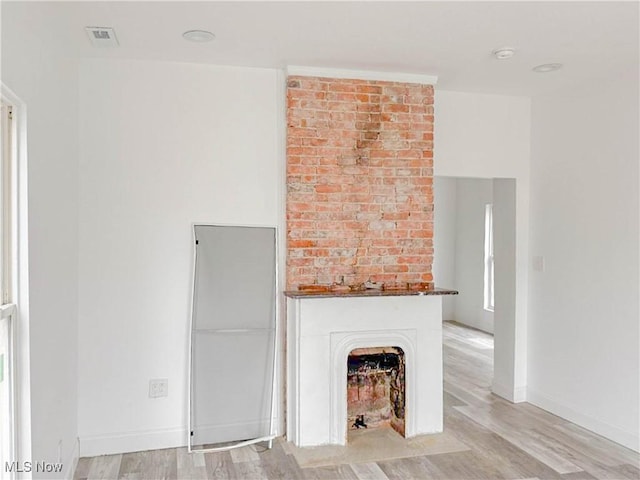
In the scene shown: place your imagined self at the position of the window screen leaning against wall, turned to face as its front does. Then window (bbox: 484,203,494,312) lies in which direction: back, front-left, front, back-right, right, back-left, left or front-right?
left

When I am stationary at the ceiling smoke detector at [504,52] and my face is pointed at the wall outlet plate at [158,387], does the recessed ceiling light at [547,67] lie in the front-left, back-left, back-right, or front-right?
back-right

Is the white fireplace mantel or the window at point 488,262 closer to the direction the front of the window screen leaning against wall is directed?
the white fireplace mantel

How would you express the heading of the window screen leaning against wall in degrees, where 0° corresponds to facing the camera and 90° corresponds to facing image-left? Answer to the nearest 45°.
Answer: approximately 315°

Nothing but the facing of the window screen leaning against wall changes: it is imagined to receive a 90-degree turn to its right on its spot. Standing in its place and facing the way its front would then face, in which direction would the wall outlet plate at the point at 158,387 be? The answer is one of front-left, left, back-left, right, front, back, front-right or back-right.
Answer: front-right
